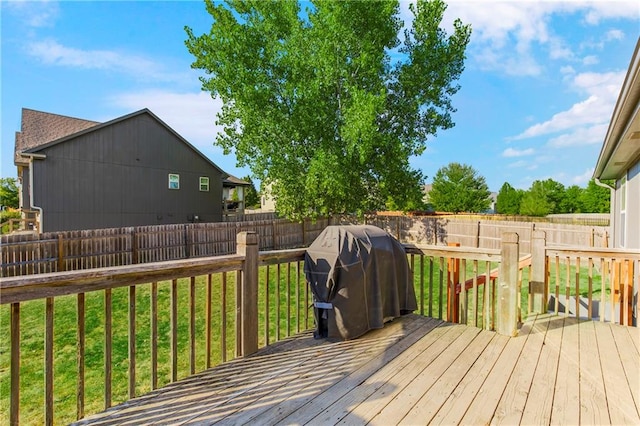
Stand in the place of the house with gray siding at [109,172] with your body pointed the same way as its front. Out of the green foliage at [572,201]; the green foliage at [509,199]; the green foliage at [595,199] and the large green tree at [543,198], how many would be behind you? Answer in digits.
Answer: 4

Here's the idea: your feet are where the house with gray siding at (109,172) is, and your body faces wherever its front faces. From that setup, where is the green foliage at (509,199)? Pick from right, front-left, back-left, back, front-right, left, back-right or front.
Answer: back

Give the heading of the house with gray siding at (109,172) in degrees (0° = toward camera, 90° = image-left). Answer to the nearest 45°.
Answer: approximately 90°

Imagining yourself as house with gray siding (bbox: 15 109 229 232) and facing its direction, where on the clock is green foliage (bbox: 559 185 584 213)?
The green foliage is roughly at 6 o'clock from the house with gray siding.

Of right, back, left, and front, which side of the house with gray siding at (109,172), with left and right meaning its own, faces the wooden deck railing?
left
